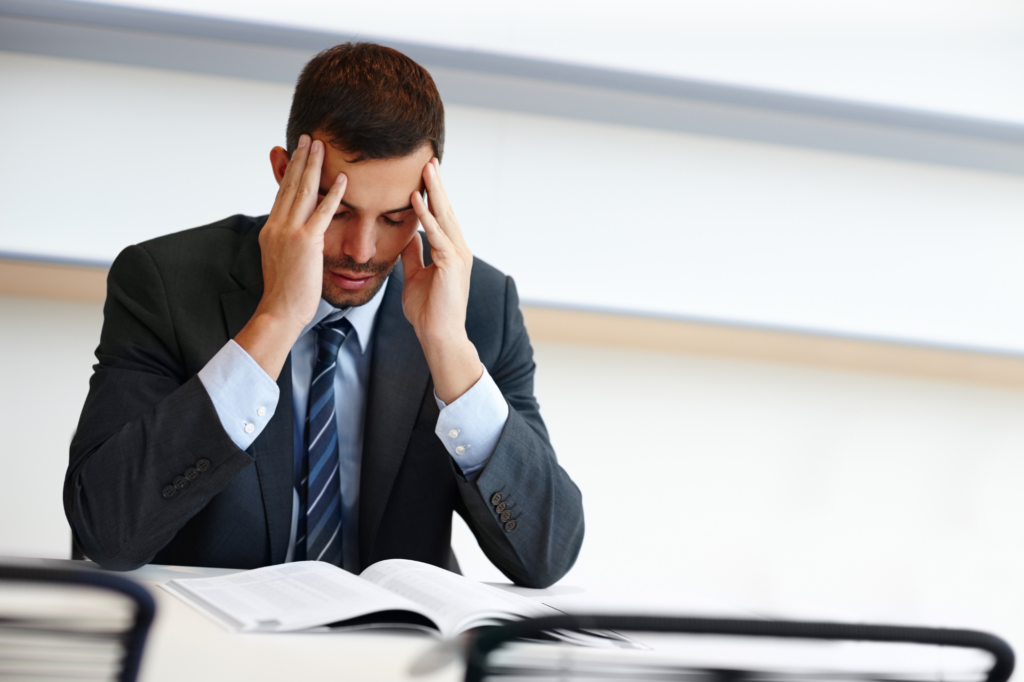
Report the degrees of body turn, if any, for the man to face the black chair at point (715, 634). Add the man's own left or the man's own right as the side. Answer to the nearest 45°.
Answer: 0° — they already face it

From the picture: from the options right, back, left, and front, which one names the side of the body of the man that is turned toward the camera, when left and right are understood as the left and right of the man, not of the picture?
front
